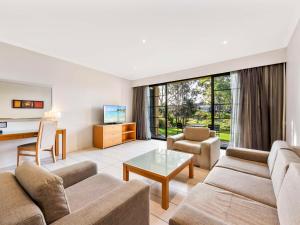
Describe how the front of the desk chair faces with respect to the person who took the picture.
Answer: facing away from the viewer and to the left of the viewer

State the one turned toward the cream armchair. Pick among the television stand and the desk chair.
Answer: the television stand

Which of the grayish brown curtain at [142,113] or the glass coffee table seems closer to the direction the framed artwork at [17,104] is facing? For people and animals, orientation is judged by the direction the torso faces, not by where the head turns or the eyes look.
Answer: the glass coffee table

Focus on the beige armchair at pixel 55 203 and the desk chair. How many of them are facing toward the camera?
0

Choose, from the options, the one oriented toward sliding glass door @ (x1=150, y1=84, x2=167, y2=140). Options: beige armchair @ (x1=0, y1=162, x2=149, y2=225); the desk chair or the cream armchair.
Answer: the beige armchair

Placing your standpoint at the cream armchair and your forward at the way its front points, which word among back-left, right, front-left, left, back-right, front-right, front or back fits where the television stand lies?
front-right

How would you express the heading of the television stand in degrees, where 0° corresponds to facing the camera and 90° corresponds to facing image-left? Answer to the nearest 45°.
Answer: approximately 315°

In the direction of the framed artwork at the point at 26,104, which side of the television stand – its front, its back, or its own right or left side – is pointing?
right

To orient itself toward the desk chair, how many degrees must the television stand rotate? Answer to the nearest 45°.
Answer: approximately 90° to its right

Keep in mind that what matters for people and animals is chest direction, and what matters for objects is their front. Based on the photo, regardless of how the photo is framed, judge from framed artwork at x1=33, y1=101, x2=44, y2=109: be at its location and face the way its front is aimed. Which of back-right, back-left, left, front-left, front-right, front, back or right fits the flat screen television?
left
